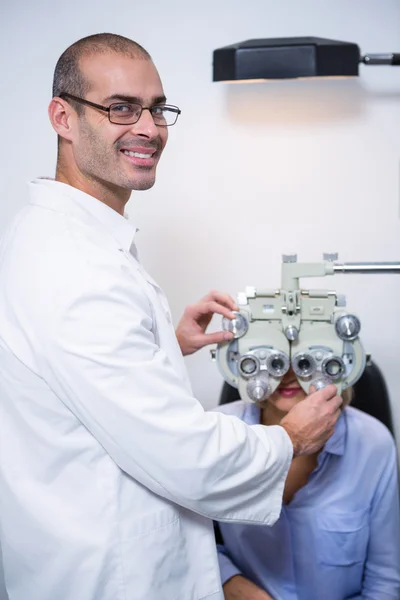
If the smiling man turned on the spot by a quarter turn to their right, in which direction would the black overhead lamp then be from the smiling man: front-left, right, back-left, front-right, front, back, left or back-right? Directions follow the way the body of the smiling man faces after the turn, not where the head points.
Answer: back-left

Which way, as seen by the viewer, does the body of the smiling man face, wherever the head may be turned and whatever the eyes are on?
to the viewer's right
